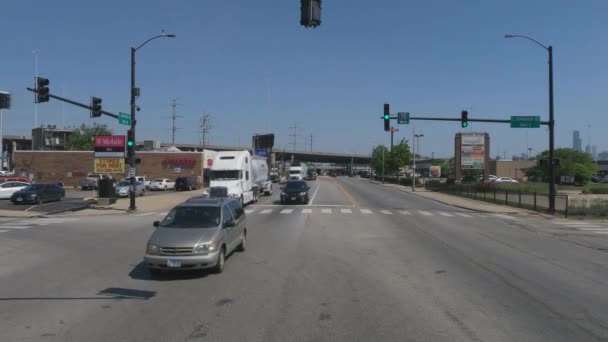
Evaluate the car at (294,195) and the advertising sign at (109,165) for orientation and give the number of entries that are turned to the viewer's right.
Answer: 0

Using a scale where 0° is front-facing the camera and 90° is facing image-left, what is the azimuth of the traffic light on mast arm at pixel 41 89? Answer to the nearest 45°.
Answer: approximately 270°

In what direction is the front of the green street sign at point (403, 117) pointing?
toward the camera

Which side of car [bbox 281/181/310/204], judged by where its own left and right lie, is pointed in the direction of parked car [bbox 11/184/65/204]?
right

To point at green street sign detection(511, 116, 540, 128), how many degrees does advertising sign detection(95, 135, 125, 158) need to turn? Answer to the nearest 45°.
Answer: approximately 45° to its left

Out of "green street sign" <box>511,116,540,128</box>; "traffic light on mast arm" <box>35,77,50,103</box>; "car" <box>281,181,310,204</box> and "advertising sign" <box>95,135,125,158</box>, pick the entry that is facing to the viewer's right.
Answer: the traffic light on mast arm

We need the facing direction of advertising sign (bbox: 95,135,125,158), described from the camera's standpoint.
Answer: facing the viewer

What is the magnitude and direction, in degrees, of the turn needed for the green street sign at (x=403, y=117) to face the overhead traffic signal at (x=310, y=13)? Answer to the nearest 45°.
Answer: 0° — it already faces it

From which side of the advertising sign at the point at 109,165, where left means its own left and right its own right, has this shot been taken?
front

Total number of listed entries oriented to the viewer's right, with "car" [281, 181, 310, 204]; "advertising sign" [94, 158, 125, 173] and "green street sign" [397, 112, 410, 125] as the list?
0

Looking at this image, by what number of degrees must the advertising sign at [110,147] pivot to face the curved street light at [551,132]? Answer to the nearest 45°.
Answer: approximately 45° to its left

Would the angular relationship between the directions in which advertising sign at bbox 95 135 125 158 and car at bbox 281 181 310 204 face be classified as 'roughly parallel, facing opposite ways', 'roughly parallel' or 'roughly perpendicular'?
roughly parallel
